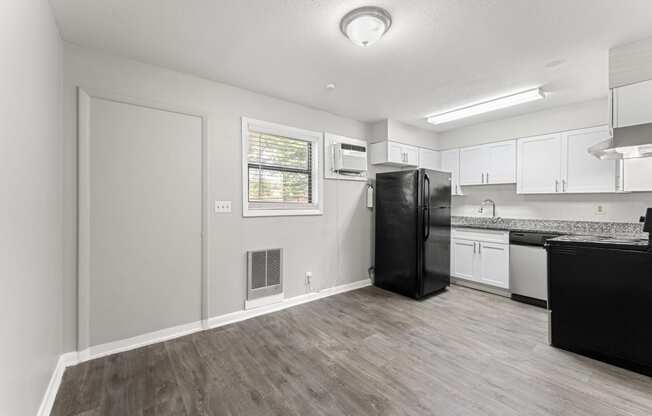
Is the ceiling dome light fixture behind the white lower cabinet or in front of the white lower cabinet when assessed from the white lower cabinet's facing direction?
in front

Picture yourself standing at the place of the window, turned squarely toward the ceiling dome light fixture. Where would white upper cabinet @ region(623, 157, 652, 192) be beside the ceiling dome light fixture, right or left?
left

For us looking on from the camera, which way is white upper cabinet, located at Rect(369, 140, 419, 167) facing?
facing the viewer and to the right of the viewer

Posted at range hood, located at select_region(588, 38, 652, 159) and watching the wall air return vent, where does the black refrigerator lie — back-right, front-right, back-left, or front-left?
front-right

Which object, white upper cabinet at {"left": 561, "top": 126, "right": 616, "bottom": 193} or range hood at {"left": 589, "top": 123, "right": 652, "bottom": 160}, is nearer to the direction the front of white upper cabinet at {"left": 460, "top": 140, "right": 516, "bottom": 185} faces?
the range hood

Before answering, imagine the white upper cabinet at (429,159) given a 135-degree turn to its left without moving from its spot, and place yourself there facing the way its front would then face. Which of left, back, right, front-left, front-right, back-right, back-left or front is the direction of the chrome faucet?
right

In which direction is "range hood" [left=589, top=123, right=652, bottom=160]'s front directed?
to the viewer's left
